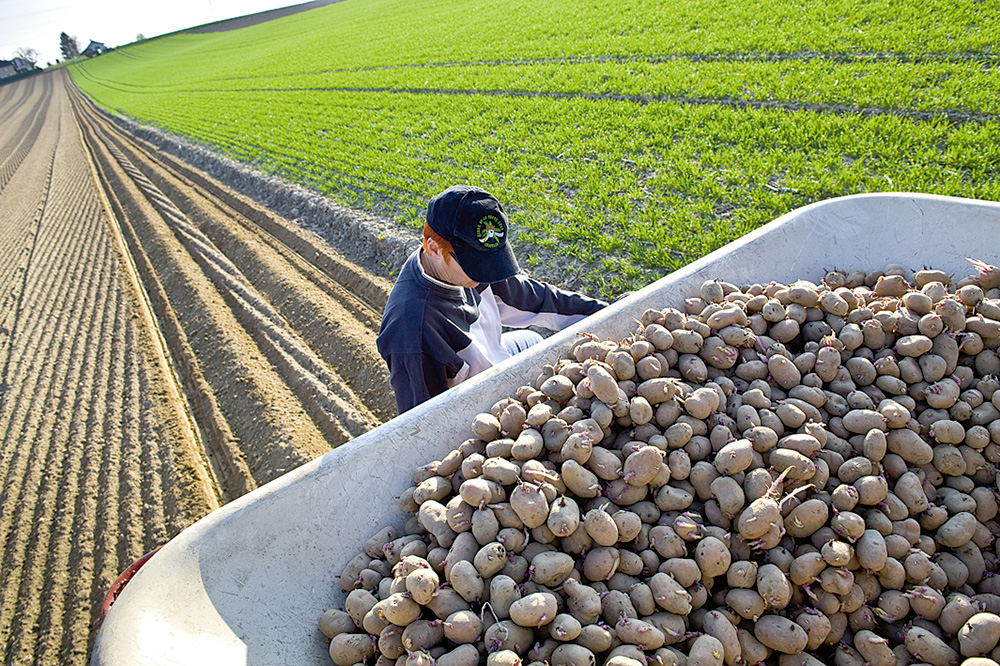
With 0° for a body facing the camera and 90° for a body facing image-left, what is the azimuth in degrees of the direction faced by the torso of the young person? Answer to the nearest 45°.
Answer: approximately 315°

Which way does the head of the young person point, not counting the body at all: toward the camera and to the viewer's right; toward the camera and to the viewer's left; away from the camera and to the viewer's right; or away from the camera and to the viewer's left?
toward the camera and to the viewer's right

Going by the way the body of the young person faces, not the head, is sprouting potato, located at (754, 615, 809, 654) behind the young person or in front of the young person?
in front

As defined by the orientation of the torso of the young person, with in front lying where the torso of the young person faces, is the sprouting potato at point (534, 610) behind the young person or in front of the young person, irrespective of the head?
in front

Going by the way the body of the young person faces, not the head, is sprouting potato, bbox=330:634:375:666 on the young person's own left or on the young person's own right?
on the young person's own right
